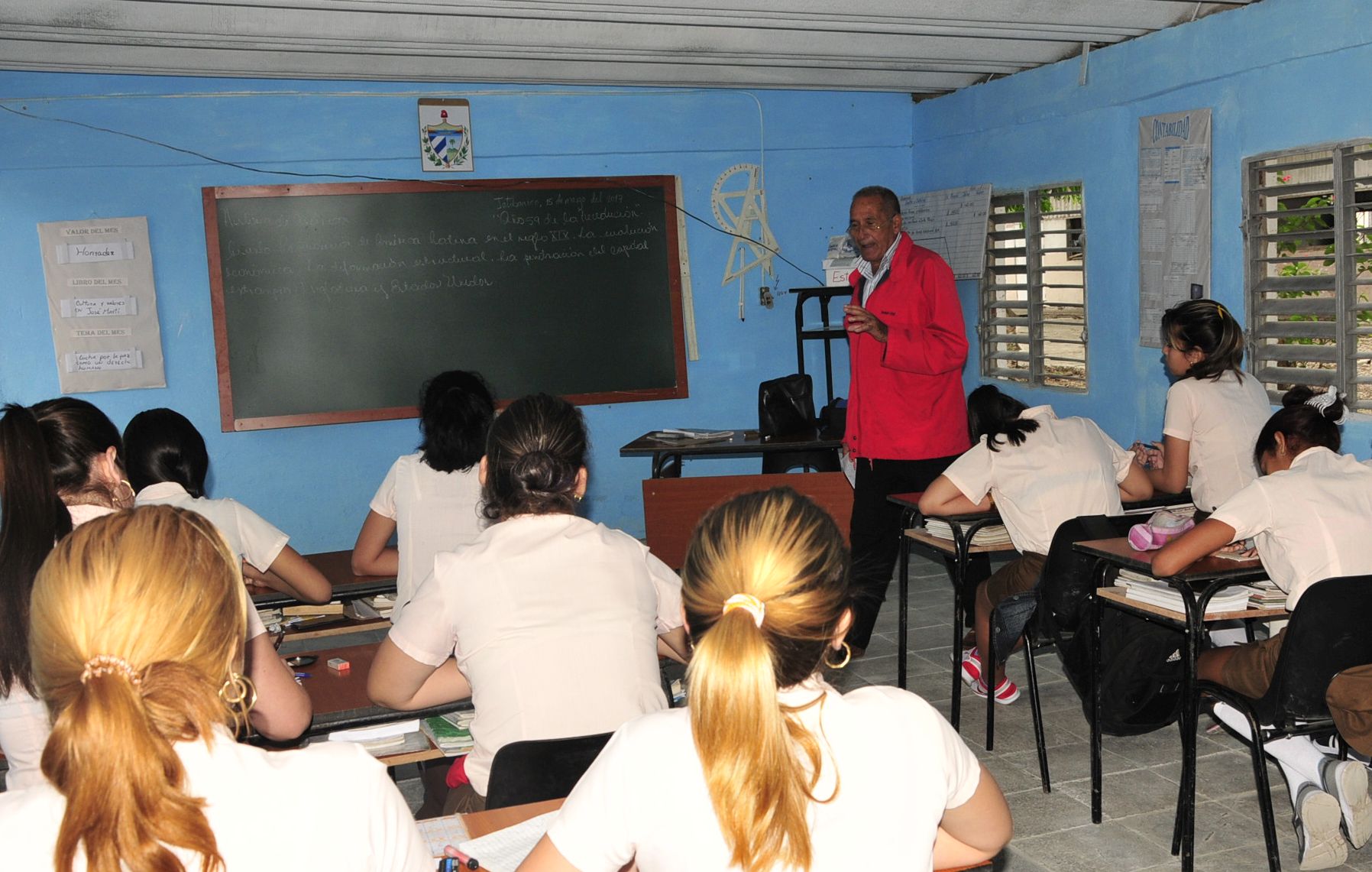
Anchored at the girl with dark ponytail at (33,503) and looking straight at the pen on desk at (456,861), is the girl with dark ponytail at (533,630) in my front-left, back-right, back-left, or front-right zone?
front-left

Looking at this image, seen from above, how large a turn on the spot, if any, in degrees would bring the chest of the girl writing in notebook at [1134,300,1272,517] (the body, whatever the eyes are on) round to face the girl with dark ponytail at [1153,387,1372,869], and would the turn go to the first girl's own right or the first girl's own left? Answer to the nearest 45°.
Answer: approximately 135° to the first girl's own left

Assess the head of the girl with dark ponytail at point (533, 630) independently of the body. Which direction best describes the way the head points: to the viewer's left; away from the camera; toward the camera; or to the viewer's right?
away from the camera

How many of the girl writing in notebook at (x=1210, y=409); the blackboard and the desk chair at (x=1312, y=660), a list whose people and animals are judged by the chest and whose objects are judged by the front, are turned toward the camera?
1

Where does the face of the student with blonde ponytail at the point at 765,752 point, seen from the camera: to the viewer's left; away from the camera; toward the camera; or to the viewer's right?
away from the camera

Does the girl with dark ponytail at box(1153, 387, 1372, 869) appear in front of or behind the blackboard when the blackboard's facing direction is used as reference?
in front

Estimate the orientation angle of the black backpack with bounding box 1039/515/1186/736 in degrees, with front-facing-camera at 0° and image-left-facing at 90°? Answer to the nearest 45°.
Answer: approximately 315°

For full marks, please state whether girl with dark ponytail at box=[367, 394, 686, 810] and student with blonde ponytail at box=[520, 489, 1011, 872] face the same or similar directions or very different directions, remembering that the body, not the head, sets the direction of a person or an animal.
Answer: same or similar directions

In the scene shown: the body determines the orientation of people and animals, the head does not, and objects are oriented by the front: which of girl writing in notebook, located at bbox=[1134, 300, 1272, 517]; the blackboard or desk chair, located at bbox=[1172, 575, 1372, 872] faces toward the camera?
the blackboard

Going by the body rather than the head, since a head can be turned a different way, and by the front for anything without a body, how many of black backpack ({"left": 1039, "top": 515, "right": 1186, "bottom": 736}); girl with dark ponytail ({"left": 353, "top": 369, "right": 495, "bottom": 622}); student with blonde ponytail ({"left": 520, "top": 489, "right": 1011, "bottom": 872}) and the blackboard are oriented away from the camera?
2

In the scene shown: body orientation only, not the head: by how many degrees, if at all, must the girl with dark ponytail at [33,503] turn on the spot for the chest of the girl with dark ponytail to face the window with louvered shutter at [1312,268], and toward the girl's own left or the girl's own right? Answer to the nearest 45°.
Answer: approximately 45° to the girl's own right

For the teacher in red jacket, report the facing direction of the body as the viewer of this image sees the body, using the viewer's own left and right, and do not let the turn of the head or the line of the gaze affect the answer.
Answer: facing the viewer and to the left of the viewer

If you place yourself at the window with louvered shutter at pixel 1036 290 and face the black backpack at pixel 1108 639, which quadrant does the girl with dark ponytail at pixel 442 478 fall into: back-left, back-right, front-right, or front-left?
front-right

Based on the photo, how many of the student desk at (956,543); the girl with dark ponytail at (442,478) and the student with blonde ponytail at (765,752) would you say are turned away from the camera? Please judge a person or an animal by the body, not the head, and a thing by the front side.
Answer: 2

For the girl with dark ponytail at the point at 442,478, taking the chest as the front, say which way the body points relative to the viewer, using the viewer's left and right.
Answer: facing away from the viewer

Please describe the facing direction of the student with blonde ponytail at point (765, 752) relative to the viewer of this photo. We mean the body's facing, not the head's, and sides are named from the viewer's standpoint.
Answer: facing away from the viewer
